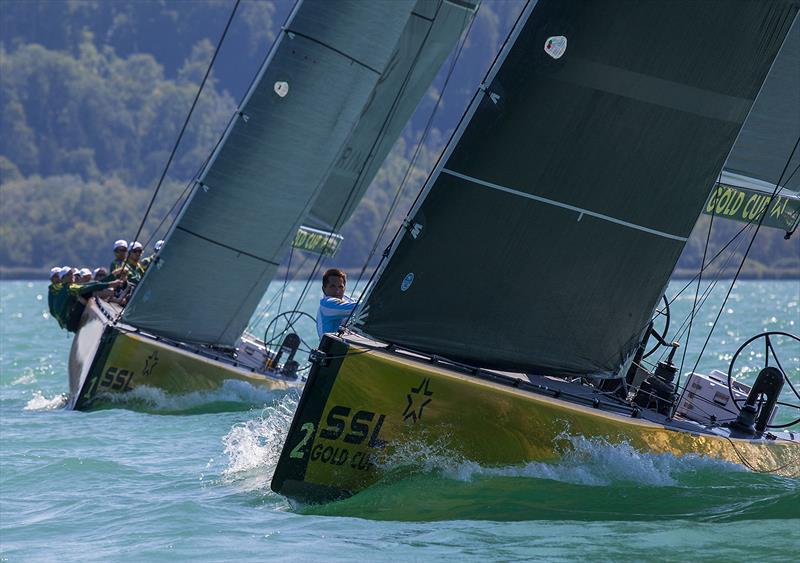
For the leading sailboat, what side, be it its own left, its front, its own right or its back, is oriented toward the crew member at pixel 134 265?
right

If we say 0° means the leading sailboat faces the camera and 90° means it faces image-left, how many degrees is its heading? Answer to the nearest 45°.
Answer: approximately 45°

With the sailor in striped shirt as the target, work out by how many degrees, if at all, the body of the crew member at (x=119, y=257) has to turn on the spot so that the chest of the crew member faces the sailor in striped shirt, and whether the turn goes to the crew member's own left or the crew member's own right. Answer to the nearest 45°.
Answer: approximately 45° to the crew member's own left

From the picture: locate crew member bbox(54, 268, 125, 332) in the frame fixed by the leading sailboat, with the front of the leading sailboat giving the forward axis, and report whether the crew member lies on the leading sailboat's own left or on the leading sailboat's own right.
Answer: on the leading sailboat's own right

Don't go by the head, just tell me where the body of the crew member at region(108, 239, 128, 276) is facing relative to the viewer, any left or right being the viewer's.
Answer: facing the viewer and to the left of the viewer

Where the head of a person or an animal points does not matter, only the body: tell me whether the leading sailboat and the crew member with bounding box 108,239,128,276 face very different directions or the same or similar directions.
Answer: same or similar directions

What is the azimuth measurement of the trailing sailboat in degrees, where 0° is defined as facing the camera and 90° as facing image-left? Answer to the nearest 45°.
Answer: approximately 45°
